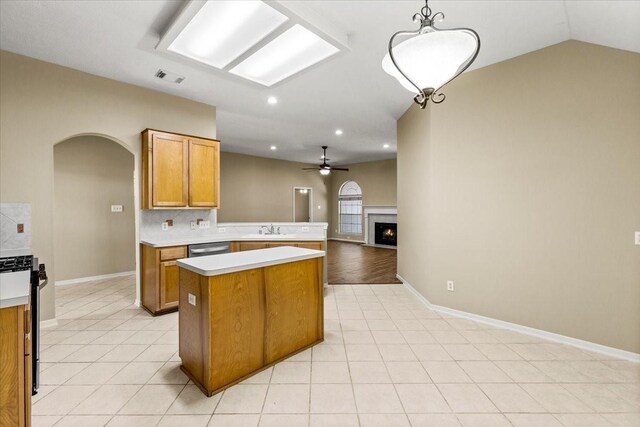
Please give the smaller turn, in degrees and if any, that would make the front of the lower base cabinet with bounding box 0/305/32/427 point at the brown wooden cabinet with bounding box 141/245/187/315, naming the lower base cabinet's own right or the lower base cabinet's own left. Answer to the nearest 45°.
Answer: approximately 45° to the lower base cabinet's own left

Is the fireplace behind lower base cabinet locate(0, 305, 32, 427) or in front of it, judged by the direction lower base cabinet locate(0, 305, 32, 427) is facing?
in front

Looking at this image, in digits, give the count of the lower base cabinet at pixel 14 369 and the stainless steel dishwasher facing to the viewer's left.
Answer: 0

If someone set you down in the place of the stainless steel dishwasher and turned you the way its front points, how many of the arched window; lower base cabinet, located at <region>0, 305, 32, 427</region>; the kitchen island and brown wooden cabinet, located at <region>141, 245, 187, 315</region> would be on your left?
1

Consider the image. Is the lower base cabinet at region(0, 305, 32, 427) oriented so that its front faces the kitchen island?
yes

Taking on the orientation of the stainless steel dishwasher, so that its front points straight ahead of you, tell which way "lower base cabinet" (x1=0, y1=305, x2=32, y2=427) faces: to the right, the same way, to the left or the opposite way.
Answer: to the left

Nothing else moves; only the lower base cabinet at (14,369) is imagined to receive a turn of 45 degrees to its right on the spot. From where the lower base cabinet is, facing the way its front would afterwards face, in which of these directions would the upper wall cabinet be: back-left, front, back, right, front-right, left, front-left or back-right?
left

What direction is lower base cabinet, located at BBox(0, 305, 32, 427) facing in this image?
to the viewer's right

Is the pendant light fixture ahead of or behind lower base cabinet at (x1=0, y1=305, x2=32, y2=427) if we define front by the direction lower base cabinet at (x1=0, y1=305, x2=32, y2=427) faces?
ahead

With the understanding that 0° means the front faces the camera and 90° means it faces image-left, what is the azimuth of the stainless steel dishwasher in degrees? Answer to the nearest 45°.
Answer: approximately 315°
